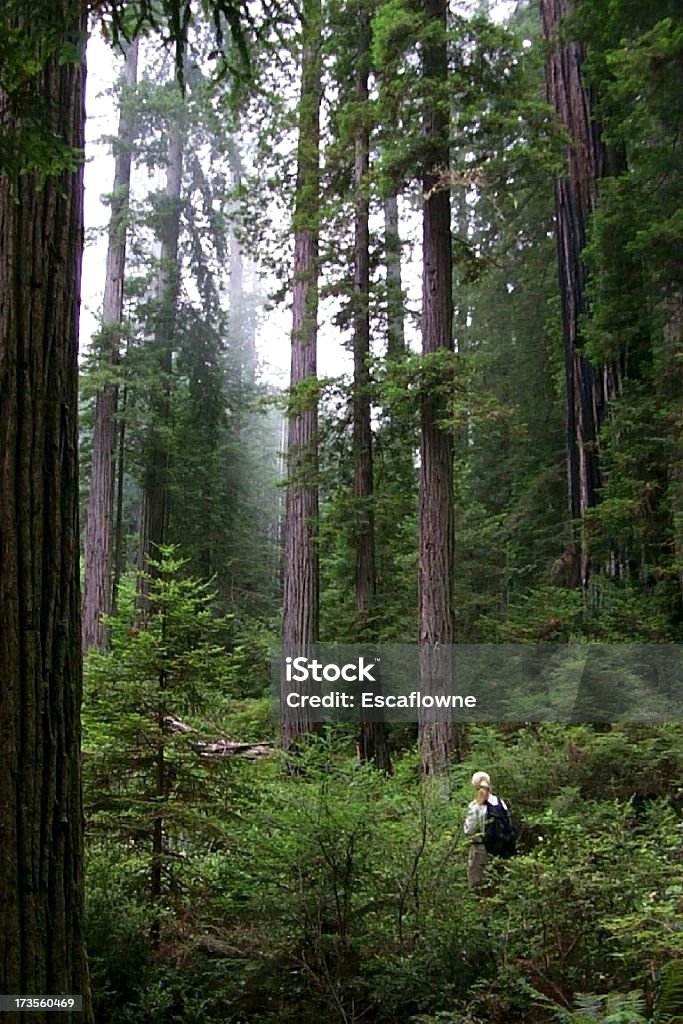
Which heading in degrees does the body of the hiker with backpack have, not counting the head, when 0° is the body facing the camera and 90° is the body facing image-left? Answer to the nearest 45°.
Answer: approximately 90°

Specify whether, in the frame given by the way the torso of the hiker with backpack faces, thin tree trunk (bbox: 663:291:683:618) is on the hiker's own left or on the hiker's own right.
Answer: on the hiker's own right

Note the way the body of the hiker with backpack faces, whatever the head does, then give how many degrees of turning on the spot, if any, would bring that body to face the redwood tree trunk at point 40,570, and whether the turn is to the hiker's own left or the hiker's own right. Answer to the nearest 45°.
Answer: approximately 45° to the hiker's own left

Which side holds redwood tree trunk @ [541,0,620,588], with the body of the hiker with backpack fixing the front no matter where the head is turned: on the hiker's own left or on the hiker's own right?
on the hiker's own right

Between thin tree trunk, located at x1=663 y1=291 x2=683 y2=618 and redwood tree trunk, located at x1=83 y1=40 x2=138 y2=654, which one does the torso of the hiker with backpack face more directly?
the redwood tree trunk
